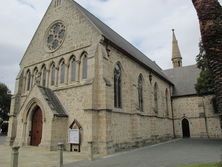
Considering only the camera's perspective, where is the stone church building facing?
facing the viewer and to the left of the viewer

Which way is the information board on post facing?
toward the camera

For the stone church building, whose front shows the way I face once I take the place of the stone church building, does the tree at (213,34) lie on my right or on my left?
on my left

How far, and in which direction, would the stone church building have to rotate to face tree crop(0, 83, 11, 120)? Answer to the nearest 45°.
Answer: approximately 90° to its right
